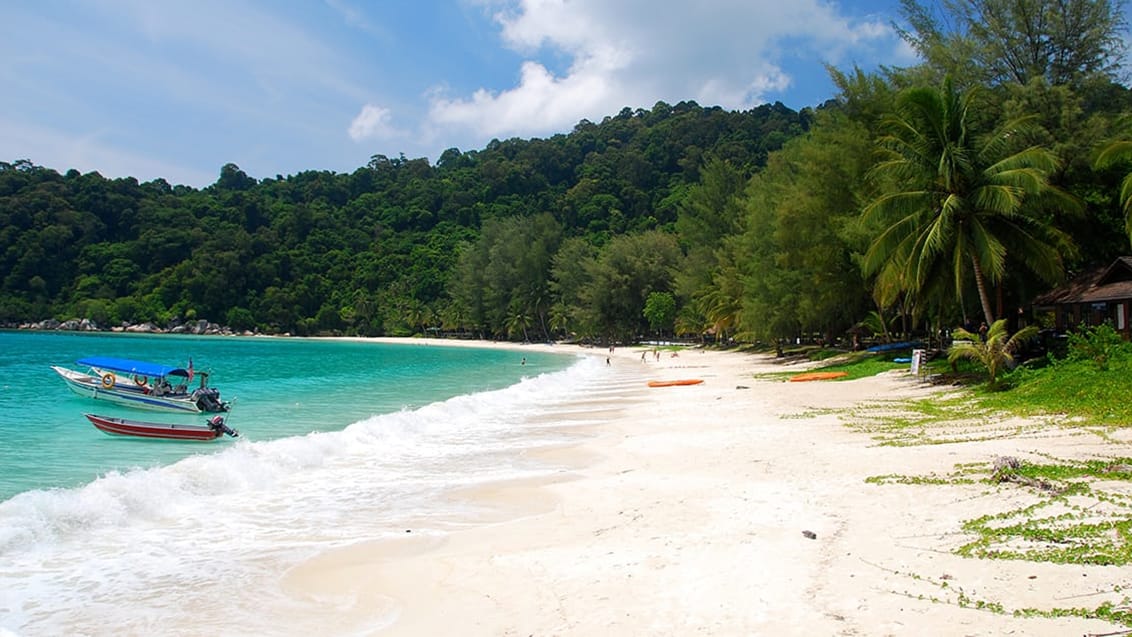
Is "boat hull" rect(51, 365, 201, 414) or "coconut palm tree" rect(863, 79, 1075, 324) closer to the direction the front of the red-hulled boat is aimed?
the boat hull

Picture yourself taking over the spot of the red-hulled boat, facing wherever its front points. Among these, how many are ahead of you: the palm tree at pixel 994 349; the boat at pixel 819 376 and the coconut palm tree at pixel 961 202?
0

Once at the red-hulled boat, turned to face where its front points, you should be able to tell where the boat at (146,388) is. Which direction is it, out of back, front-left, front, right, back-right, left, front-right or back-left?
right

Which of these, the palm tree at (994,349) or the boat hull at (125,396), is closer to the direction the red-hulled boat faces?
the boat hull

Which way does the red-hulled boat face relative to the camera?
to the viewer's left

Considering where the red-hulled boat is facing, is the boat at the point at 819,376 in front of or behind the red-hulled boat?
behind

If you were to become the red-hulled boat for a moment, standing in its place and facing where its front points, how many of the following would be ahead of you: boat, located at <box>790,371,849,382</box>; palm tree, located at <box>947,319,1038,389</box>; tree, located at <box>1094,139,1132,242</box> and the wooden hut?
0

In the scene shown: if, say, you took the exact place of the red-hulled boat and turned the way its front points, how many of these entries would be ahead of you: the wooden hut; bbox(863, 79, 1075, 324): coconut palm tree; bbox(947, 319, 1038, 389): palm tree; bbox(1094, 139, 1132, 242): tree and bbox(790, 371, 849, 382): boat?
0

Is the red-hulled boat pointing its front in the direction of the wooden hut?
no

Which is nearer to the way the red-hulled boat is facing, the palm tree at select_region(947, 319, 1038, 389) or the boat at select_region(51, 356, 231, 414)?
the boat

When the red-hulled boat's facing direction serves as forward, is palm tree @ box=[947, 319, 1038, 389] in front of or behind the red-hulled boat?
behind

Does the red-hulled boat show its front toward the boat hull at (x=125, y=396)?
no

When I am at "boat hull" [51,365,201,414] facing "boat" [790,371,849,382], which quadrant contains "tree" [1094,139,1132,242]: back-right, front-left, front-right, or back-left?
front-right

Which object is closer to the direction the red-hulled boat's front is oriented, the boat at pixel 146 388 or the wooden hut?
the boat

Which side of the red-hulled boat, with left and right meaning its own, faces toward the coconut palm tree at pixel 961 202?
back
